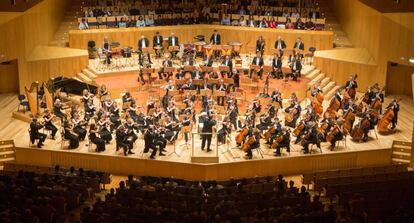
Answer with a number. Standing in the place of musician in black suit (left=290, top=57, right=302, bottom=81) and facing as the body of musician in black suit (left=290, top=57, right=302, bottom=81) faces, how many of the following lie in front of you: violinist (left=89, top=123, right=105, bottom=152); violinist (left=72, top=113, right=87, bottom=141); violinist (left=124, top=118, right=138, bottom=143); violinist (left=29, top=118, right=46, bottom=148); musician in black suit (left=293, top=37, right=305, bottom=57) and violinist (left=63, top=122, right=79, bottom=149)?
5

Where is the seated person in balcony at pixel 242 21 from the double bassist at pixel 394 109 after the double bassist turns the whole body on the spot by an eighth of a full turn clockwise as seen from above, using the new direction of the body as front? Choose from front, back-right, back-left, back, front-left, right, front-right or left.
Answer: front-right

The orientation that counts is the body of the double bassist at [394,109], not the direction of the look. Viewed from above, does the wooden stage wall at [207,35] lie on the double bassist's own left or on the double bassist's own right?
on the double bassist's own right

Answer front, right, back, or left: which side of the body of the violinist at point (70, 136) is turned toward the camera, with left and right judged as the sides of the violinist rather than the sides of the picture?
right

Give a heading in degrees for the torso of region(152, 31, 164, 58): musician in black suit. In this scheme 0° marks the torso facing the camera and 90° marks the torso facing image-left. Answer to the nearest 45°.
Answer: approximately 0°

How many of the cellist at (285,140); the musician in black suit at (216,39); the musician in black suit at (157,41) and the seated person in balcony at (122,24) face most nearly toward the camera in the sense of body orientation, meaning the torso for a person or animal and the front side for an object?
3

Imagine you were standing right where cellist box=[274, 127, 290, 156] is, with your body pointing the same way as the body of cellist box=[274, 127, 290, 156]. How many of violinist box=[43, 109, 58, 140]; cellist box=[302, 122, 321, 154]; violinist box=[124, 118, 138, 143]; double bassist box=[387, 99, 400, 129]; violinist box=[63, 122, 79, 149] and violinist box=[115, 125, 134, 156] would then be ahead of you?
4

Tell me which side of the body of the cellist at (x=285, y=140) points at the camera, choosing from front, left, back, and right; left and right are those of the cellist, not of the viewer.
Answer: left

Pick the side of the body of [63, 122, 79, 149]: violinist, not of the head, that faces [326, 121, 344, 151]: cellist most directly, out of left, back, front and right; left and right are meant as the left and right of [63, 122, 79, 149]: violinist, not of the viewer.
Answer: front

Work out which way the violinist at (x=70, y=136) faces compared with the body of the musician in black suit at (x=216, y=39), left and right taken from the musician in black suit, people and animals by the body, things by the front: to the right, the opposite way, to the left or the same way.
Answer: to the left

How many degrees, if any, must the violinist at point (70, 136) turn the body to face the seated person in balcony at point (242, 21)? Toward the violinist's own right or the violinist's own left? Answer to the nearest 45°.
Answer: approximately 45° to the violinist's own left
